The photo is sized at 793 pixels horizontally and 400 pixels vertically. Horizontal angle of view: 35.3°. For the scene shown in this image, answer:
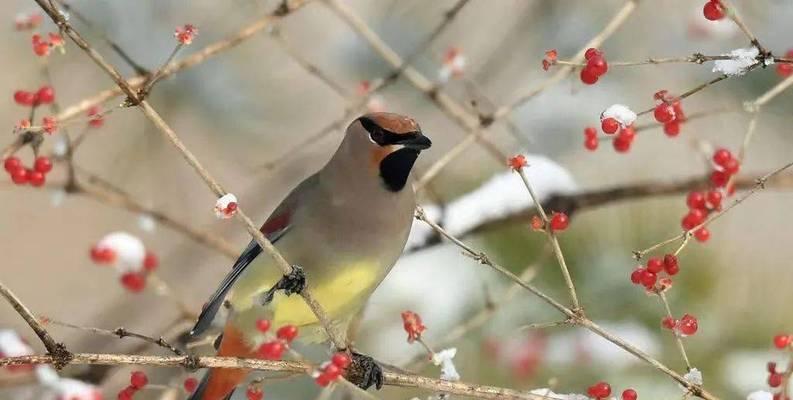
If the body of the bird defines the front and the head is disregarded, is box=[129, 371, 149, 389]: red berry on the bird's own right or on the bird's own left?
on the bird's own right

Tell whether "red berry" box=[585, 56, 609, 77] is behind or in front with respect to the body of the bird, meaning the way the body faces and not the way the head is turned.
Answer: in front

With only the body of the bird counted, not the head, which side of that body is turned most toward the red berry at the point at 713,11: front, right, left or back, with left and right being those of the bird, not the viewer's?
front

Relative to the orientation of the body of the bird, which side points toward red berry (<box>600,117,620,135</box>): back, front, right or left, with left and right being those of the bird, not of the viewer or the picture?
front

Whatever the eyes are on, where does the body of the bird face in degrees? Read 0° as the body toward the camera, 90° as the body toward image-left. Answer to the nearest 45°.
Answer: approximately 315°

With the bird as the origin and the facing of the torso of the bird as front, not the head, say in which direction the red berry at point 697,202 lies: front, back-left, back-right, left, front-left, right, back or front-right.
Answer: front-left

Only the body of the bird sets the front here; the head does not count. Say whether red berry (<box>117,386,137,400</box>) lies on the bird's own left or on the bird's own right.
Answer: on the bird's own right

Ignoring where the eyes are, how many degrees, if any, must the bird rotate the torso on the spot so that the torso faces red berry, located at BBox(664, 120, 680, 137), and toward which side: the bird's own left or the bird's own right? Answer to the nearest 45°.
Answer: approximately 45° to the bird's own left

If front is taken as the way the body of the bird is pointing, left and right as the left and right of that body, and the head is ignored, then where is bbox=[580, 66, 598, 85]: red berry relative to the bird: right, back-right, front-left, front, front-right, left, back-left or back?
front
